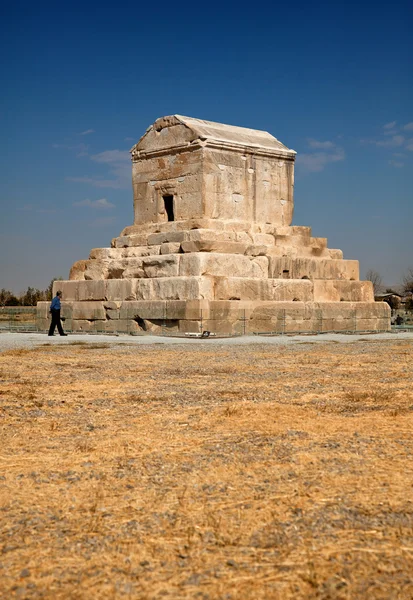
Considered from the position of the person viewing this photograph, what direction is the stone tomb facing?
facing the viewer and to the left of the viewer

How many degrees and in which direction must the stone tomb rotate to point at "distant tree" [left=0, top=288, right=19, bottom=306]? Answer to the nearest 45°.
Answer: approximately 90° to its right

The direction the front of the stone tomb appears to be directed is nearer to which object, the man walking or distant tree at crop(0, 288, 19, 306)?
the man walking

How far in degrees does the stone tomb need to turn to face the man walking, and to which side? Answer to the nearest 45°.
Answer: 0° — it already faces them
